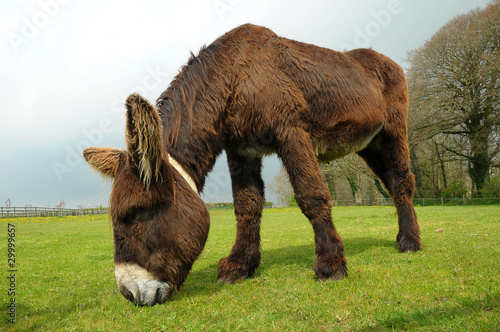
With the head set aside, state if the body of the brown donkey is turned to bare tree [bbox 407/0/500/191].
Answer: no

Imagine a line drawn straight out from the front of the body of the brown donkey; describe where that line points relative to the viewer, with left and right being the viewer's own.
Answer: facing the viewer and to the left of the viewer
